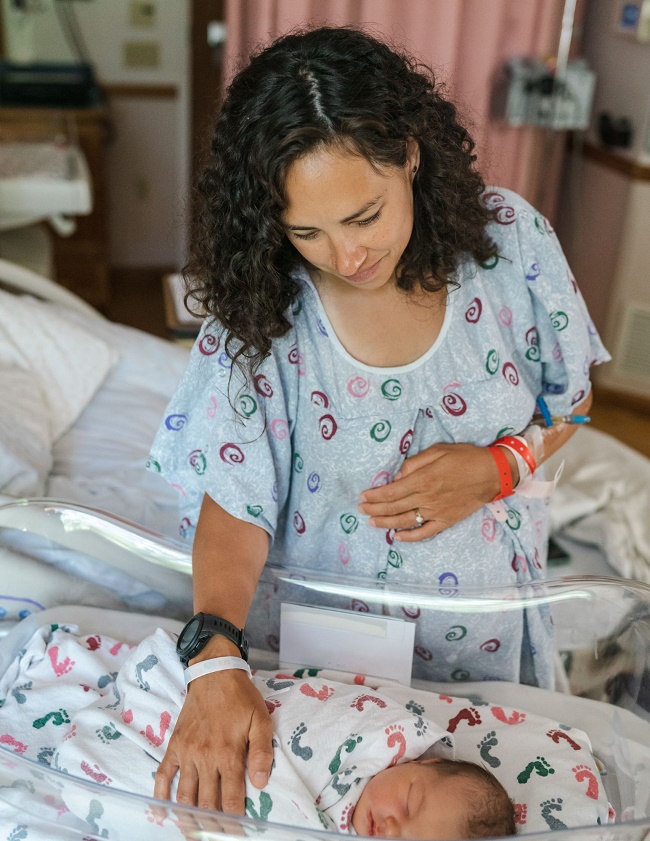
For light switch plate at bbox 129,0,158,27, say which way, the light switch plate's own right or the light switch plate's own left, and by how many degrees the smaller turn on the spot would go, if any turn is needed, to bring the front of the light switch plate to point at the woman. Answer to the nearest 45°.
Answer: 0° — it already faces them

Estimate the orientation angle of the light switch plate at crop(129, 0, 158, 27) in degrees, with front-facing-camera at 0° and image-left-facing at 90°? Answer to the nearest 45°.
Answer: approximately 0°

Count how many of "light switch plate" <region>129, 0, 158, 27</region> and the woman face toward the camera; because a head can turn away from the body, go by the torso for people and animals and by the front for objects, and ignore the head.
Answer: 2

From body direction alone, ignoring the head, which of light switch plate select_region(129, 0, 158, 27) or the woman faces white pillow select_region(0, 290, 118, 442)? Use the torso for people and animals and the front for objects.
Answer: the light switch plate

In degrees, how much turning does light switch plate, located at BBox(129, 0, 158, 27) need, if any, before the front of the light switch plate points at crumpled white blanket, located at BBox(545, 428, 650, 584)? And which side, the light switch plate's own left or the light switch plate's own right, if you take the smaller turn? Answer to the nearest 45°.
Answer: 0° — it already faces it

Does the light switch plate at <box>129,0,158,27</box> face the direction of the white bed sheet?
yes

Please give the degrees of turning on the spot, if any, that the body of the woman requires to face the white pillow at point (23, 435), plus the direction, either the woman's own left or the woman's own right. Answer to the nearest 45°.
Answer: approximately 135° to the woman's own right

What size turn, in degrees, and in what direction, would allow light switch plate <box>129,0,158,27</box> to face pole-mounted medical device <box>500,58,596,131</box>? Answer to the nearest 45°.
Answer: approximately 45° to its left

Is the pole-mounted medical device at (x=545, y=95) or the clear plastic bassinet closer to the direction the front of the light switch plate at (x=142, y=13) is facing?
the clear plastic bassinet

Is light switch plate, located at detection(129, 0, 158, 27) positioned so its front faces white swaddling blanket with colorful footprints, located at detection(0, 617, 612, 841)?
yes

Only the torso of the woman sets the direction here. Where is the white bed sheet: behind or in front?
behind
